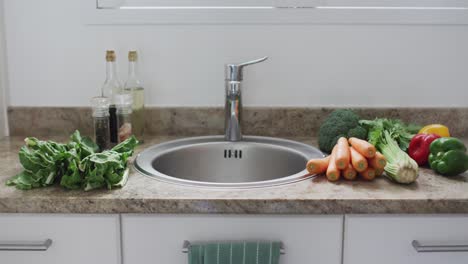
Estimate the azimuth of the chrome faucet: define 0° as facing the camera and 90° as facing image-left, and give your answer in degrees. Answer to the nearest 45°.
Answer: approximately 0°

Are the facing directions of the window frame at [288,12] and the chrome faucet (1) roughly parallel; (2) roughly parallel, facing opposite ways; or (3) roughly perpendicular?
roughly parallel

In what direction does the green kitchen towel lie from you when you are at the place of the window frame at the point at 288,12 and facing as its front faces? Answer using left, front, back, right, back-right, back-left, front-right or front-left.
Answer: front

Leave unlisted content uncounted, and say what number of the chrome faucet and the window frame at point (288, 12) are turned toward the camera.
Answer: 2

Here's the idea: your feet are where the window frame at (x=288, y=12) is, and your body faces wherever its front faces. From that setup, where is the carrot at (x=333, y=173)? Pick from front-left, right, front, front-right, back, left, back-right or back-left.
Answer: front

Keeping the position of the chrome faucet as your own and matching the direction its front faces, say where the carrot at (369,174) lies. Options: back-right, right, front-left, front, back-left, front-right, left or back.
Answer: front-left

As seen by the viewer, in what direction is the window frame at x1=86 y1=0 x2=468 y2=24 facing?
toward the camera
